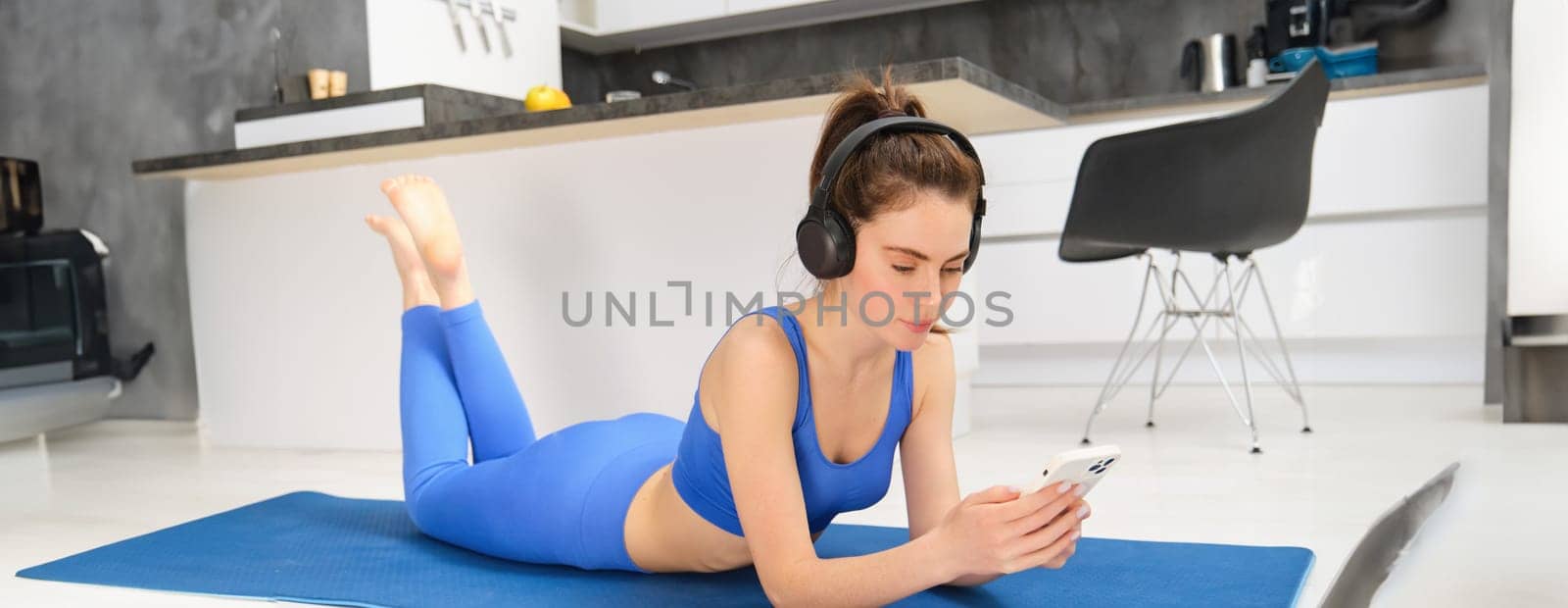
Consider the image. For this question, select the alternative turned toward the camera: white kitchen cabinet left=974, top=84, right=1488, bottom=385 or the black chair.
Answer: the white kitchen cabinet

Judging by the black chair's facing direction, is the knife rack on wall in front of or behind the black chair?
in front

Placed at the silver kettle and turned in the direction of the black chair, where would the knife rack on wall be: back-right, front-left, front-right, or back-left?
front-right

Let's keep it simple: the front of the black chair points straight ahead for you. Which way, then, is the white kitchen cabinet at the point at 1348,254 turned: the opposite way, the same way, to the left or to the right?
to the left

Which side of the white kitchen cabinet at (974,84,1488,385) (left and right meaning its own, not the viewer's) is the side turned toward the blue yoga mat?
front

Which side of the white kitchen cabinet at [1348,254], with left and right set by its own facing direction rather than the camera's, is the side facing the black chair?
front

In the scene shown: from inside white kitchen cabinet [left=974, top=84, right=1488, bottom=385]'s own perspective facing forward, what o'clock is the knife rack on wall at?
The knife rack on wall is roughly at 3 o'clock from the white kitchen cabinet.

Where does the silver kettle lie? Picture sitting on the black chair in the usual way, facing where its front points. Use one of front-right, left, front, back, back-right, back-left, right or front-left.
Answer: right

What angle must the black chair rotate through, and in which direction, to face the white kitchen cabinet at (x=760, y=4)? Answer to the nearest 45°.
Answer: approximately 45° to its right

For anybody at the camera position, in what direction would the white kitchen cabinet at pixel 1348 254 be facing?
facing the viewer

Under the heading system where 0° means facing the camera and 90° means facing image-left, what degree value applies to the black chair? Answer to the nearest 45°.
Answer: approximately 90°

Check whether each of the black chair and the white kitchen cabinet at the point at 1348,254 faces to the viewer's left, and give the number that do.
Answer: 1

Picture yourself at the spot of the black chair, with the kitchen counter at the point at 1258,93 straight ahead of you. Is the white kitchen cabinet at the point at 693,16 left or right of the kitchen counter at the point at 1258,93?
left
